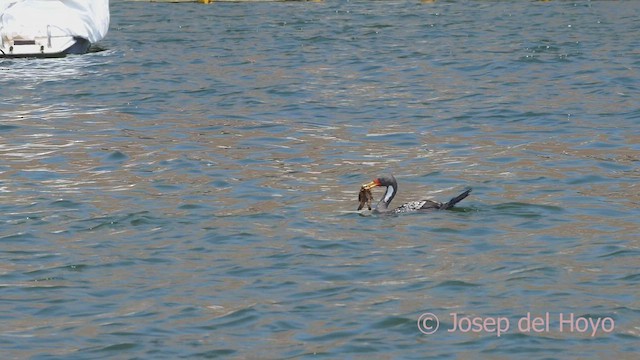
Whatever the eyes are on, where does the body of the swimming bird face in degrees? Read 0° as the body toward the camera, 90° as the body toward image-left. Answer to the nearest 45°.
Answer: approximately 90°
